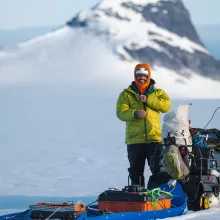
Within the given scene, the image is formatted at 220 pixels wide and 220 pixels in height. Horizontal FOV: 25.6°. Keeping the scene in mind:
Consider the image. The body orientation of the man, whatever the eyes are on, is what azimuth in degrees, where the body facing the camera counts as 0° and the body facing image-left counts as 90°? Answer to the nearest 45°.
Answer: approximately 0°
